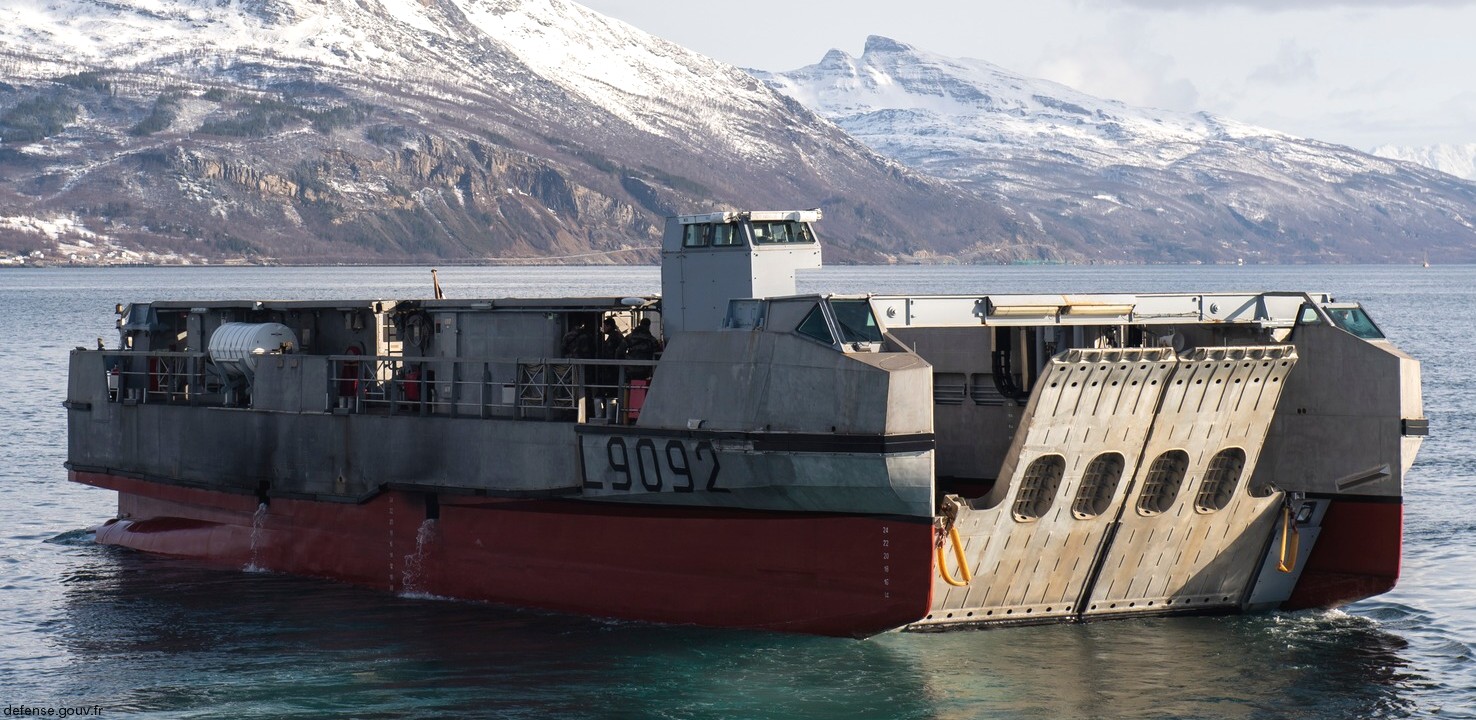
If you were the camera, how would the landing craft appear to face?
facing the viewer and to the right of the viewer
